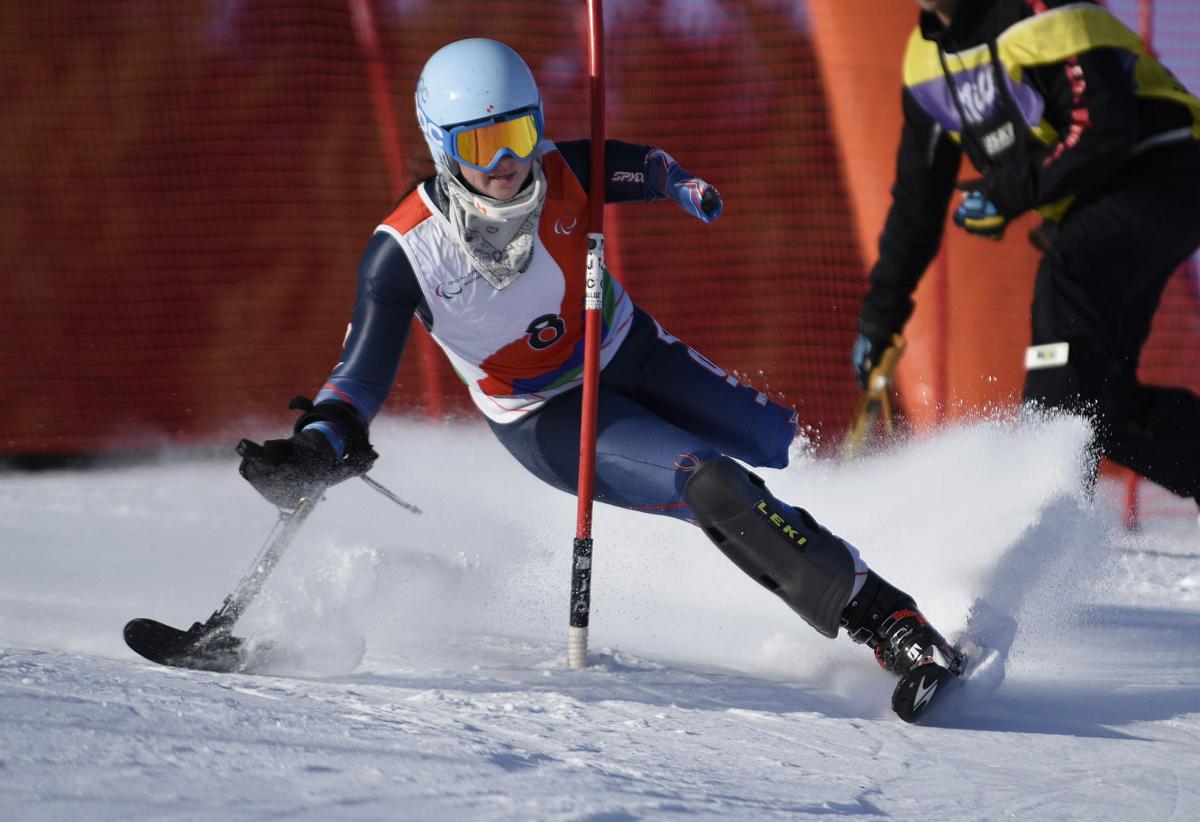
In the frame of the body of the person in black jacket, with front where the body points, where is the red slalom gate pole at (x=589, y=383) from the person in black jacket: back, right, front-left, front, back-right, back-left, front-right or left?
front

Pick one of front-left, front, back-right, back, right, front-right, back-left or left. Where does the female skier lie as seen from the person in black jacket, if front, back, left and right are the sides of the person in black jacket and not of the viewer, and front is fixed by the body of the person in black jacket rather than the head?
front
